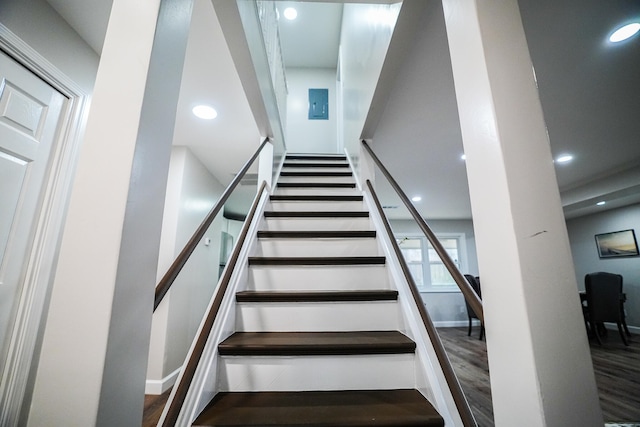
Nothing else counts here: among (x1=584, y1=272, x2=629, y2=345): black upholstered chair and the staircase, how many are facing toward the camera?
1

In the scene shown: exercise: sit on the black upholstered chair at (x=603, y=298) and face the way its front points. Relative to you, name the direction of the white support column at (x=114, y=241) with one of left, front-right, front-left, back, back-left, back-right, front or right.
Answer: back-left

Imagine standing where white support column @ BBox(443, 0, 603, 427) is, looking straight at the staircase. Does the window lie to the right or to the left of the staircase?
right

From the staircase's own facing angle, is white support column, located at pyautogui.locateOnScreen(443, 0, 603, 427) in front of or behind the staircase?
in front

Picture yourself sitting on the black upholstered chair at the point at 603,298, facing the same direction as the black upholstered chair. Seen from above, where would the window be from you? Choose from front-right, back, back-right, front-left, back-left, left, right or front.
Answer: front-left

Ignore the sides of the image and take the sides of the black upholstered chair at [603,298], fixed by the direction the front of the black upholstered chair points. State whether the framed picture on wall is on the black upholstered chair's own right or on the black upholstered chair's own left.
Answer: on the black upholstered chair's own right

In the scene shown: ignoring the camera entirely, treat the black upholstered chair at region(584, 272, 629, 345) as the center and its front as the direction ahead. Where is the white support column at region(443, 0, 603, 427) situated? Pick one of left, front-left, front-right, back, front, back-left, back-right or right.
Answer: back-left

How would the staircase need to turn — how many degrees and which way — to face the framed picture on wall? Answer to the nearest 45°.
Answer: approximately 135° to its left

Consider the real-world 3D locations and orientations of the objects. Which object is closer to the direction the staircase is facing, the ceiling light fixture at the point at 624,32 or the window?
the ceiling light fixture

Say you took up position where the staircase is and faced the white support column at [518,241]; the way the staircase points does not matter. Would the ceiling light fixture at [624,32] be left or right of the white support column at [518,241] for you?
left

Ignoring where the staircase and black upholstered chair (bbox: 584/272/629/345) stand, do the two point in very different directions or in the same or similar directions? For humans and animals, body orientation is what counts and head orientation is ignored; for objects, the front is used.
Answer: very different directions

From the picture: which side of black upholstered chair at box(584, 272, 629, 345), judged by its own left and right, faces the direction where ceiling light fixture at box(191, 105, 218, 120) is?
left

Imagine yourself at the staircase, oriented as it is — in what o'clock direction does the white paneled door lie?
The white paneled door is roughly at 3 o'clock from the staircase.

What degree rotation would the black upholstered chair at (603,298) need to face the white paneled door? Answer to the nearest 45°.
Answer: approximately 135° to its left

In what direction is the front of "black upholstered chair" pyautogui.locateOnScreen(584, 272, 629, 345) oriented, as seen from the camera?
facing away from the viewer and to the left of the viewer
